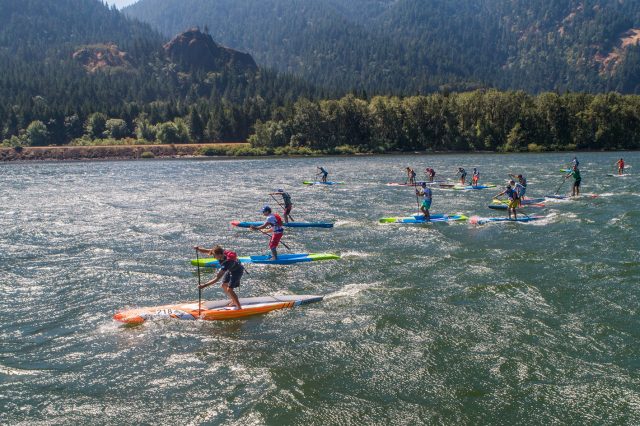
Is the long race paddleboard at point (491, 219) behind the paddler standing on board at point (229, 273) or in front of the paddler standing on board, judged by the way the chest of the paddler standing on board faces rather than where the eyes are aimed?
behind

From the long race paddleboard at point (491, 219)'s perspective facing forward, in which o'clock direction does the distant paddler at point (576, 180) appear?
The distant paddler is roughly at 4 o'clock from the long race paddleboard.

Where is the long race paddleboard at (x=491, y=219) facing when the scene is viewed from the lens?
facing to the left of the viewer

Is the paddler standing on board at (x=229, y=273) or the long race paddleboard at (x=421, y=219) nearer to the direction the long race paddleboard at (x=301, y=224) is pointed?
the paddler standing on board

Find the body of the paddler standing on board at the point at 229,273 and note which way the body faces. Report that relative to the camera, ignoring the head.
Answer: to the viewer's left

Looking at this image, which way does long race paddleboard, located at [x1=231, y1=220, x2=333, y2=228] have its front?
to the viewer's left

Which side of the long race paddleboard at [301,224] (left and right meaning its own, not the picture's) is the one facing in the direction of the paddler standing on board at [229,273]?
left

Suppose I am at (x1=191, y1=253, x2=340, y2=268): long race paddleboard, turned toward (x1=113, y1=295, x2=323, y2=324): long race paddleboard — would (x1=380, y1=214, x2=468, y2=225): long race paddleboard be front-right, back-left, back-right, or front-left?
back-left

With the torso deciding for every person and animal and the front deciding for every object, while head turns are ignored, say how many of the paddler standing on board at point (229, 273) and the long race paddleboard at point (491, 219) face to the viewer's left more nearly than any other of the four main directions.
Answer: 2

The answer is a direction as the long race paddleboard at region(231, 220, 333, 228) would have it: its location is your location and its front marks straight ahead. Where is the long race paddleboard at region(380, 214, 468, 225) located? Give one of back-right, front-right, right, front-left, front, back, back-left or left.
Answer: back

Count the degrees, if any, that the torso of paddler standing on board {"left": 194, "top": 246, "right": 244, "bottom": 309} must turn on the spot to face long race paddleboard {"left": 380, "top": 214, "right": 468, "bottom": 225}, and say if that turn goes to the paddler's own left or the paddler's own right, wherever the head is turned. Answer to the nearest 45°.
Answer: approximately 135° to the paddler's own right
